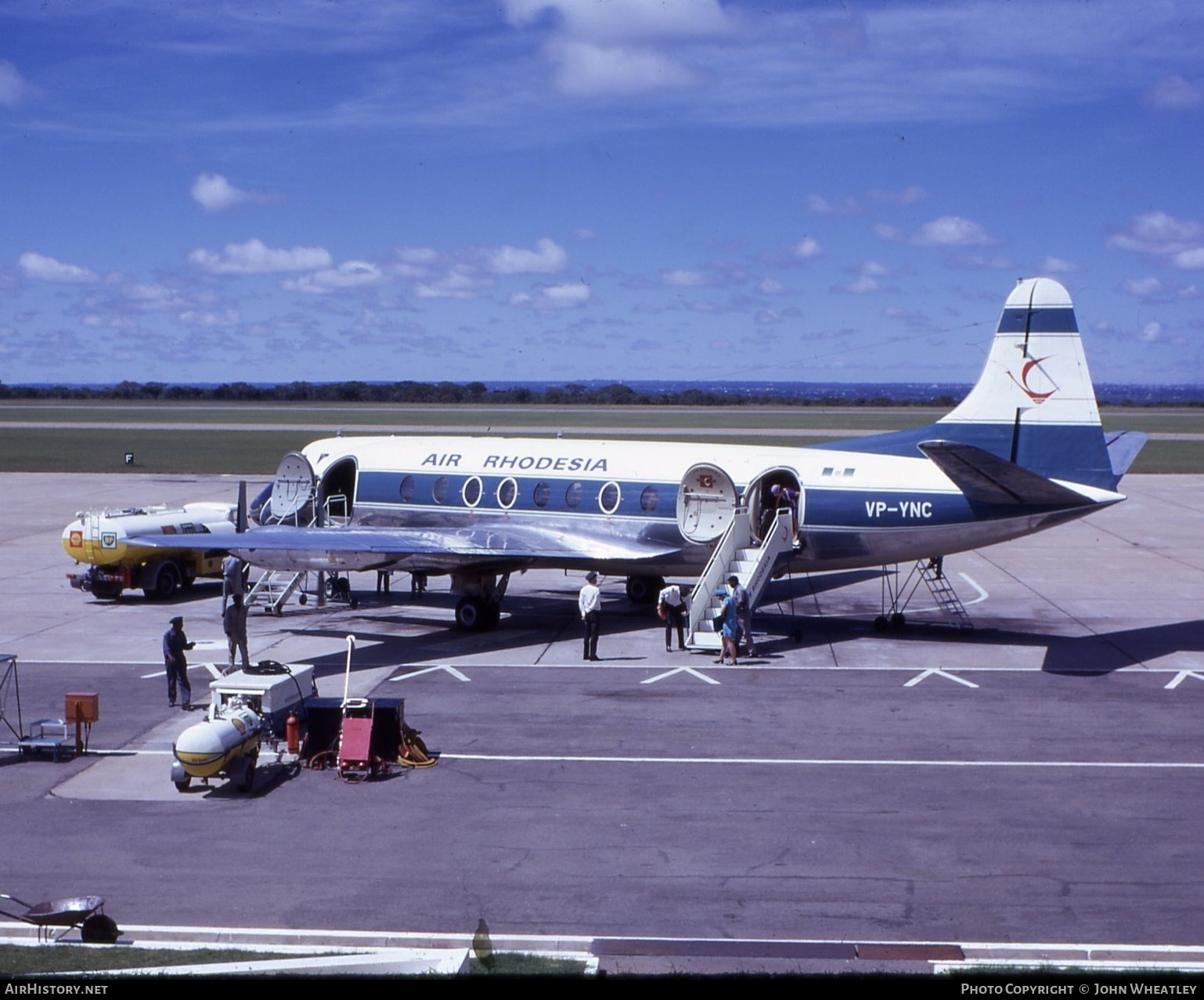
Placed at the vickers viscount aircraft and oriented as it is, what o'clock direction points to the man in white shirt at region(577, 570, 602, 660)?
The man in white shirt is roughly at 9 o'clock from the vickers viscount aircraft.

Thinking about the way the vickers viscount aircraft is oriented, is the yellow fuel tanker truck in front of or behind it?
in front

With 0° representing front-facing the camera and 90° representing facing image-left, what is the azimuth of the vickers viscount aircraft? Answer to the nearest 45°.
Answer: approximately 135°

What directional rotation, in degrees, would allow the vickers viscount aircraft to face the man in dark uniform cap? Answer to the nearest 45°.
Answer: approximately 90° to its left

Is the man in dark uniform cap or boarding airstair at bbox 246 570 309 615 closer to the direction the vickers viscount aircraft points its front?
the boarding airstair

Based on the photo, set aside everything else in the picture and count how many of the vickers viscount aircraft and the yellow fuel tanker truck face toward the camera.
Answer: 0
